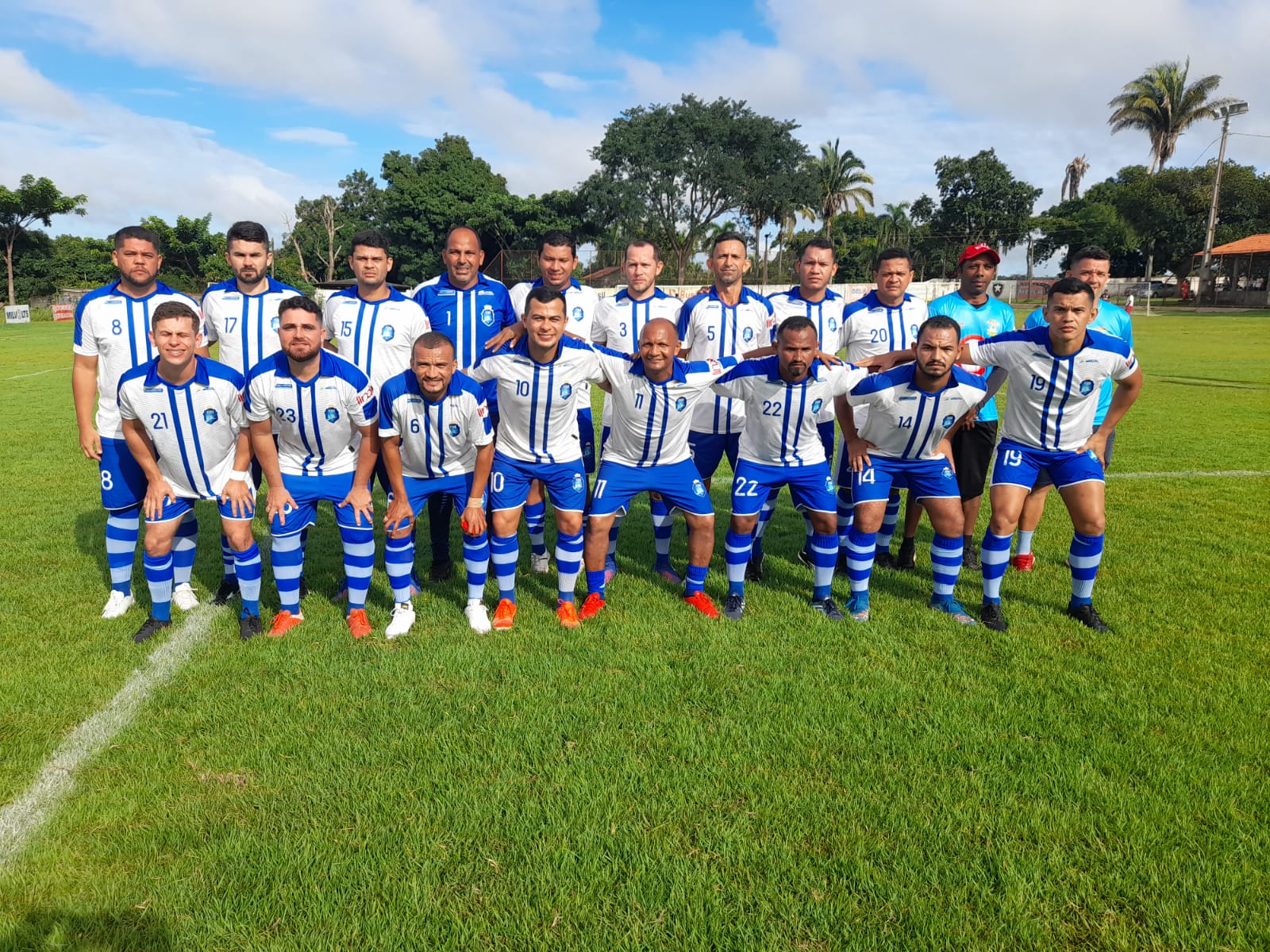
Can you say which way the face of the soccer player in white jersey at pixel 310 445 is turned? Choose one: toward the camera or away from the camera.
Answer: toward the camera

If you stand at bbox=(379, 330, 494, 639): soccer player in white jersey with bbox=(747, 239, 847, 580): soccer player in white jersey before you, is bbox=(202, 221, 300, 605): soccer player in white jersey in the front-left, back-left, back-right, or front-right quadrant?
back-left

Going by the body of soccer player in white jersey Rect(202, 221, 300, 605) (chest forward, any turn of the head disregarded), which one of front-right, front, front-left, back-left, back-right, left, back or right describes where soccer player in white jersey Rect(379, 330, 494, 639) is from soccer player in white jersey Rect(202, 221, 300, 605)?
front-left

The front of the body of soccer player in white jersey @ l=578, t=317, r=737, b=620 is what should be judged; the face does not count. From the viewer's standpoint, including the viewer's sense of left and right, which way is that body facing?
facing the viewer

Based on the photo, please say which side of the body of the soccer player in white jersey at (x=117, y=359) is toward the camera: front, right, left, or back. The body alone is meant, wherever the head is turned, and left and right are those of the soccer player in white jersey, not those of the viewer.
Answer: front

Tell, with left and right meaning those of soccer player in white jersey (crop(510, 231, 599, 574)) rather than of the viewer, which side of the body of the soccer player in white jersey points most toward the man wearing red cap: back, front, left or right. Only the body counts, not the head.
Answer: left

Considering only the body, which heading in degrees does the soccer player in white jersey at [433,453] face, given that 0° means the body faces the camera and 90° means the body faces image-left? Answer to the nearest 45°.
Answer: approximately 0°

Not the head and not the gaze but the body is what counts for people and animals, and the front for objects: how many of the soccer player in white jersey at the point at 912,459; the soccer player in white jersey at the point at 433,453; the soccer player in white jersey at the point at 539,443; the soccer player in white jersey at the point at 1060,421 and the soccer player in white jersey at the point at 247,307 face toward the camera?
5

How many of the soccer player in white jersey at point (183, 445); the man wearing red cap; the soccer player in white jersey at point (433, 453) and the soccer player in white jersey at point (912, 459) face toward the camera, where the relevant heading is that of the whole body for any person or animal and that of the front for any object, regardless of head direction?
4

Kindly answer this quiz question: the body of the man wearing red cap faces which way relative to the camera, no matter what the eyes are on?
toward the camera

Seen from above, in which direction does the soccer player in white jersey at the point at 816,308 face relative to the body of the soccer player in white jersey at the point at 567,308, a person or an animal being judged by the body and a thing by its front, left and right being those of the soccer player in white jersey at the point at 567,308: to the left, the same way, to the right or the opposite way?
the same way

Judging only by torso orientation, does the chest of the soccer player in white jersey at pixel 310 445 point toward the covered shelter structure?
no

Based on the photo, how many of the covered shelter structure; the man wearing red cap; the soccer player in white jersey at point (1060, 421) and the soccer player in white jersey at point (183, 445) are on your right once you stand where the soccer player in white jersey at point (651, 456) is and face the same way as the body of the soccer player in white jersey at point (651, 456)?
1

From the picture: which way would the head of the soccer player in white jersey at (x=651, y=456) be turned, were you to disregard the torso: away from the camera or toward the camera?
toward the camera

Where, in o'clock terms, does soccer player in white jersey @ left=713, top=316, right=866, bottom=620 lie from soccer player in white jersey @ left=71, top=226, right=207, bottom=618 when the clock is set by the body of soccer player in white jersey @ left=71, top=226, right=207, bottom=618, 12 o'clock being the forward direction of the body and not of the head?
soccer player in white jersey @ left=713, top=316, right=866, bottom=620 is roughly at 10 o'clock from soccer player in white jersey @ left=71, top=226, right=207, bottom=618.

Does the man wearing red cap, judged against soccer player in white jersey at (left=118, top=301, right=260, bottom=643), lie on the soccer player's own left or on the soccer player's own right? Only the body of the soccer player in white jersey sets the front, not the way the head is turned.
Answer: on the soccer player's own left
